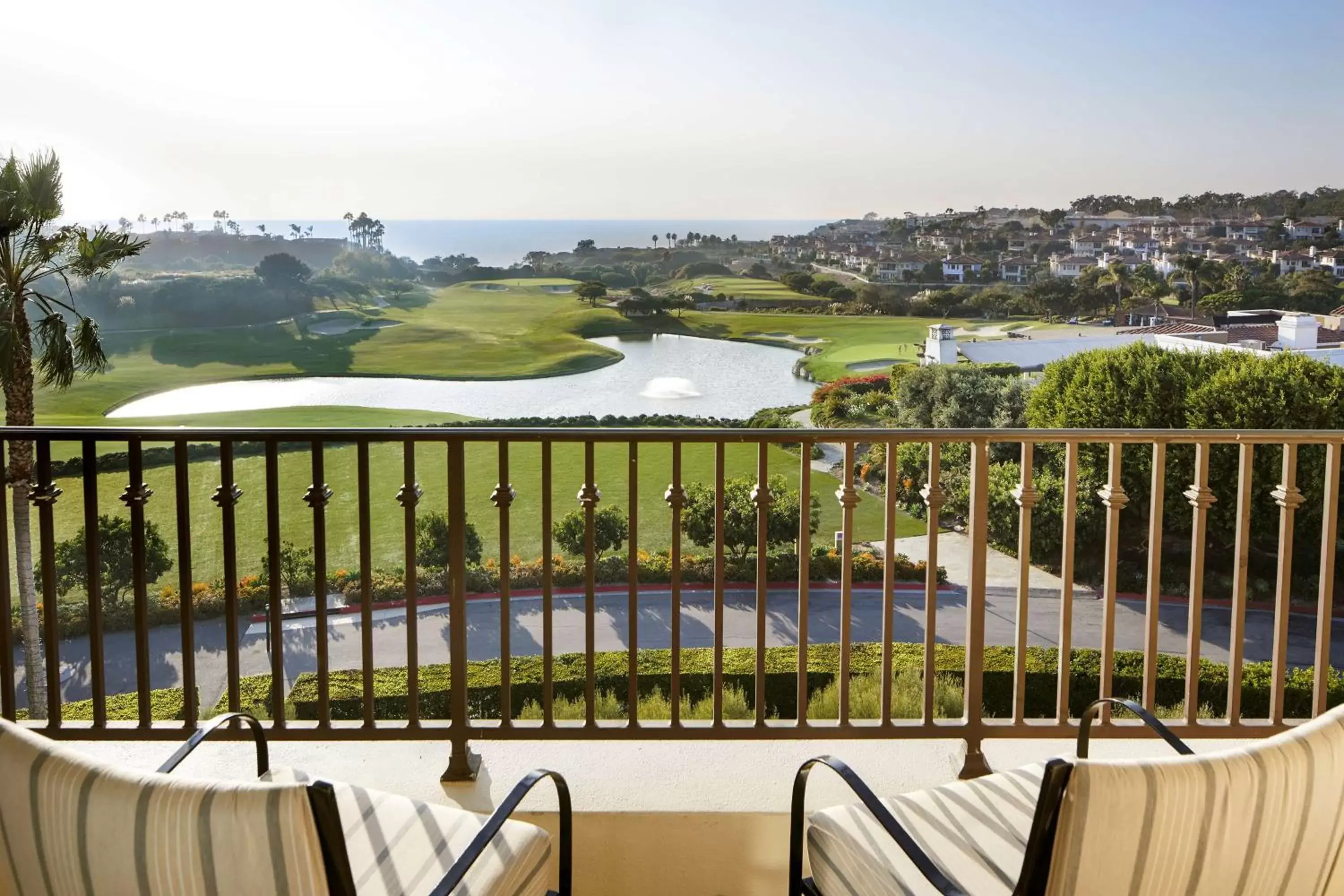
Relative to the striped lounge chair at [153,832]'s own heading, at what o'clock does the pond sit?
The pond is roughly at 11 o'clock from the striped lounge chair.

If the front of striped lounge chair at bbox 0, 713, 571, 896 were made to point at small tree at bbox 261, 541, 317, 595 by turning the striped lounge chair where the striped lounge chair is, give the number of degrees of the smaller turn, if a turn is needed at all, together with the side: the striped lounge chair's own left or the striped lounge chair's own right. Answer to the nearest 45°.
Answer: approximately 45° to the striped lounge chair's own left

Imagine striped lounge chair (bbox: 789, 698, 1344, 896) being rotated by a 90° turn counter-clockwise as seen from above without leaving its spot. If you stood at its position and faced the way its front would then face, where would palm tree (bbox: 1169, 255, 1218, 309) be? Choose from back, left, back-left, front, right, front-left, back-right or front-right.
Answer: back-right

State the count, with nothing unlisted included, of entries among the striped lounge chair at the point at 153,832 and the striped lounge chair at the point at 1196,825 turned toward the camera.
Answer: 0

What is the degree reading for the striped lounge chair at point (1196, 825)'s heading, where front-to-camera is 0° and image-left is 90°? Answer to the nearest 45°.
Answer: approximately 135°

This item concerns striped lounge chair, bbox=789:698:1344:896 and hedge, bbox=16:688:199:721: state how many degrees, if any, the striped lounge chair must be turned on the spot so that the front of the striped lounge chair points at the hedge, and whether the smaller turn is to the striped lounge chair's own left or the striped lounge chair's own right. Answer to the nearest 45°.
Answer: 0° — it already faces it

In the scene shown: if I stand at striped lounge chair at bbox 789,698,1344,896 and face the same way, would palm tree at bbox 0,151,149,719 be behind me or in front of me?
in front

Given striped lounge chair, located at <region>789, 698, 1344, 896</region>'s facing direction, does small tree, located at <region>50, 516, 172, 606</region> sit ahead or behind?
ahead

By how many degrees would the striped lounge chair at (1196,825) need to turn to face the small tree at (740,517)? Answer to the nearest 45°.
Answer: approximately 45° to its right

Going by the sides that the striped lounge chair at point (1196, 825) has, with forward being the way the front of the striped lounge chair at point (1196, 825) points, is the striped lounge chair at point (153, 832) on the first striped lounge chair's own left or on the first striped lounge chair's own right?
on the first striped lounge chair's own left

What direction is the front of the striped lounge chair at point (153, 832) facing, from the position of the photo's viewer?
facing away from the viewer and to the right of the viewer

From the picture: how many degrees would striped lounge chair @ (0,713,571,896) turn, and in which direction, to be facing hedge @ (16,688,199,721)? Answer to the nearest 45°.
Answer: approximately 45° to its left
